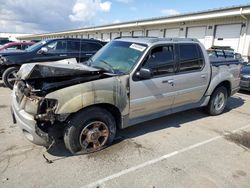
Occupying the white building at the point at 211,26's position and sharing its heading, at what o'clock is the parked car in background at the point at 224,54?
The parked car in background is roughly at 11 o'clock from the white building.

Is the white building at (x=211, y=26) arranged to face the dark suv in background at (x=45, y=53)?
yes

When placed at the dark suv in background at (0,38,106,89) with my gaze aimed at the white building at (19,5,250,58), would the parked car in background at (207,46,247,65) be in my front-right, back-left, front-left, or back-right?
front-right

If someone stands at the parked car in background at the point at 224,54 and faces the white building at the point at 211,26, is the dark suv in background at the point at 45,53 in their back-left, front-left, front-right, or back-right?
back-left

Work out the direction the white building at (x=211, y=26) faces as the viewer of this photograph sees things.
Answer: facing the viewer and to the left of the viewer
